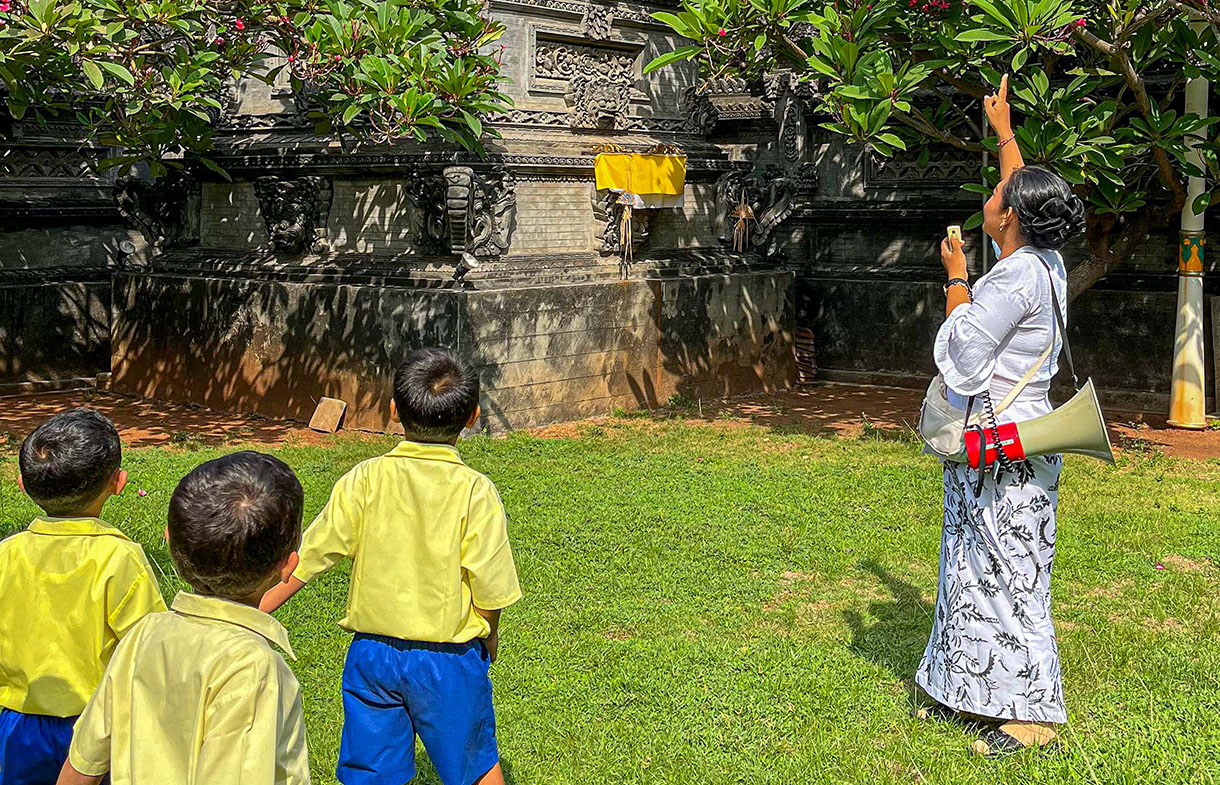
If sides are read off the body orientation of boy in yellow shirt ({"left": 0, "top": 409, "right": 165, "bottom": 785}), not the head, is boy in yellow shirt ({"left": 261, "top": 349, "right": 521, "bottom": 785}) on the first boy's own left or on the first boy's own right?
on the first boy's own right

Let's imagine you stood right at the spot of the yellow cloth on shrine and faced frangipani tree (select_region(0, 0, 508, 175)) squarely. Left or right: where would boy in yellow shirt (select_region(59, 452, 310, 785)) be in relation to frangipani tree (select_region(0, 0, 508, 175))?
left

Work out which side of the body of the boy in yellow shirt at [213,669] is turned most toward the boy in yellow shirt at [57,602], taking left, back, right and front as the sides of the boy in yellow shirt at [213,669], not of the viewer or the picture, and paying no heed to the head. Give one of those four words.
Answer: left

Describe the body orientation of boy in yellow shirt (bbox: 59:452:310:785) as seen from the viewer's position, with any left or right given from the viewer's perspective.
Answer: facing away from the viewer and to the right of the viewer

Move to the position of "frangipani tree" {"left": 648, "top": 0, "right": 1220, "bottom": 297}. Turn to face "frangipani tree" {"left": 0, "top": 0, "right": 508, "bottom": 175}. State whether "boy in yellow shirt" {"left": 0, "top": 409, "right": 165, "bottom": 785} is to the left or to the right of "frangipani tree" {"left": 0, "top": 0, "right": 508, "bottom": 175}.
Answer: left

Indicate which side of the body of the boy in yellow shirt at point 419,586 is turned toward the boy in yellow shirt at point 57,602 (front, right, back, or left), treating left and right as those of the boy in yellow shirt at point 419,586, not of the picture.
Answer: left

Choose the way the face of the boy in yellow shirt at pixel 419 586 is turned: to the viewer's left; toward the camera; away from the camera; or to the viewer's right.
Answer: away from the camera

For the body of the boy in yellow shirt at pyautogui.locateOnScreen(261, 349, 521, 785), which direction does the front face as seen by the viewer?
away from the camera

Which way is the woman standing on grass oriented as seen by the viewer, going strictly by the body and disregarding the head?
to the viewer's left

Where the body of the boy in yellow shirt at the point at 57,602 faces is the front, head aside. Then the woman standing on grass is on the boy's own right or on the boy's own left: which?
on the boy's own right

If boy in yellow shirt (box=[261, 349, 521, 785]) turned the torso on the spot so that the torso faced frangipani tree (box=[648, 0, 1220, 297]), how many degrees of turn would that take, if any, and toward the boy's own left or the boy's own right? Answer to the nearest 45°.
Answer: approximately 45° to the boy's own right

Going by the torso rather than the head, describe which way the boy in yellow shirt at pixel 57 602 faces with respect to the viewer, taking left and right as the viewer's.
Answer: facing away from the viewer

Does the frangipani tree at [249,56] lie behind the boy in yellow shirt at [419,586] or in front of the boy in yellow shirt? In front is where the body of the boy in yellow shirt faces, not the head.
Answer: in front

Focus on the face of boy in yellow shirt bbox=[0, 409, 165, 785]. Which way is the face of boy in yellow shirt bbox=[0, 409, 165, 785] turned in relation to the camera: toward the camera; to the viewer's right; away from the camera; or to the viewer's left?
away from the camera

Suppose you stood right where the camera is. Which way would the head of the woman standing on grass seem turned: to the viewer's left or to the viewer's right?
to the viewer's left

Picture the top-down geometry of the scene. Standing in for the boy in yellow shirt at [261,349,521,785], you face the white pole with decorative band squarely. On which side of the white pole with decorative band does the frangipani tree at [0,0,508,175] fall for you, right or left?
left

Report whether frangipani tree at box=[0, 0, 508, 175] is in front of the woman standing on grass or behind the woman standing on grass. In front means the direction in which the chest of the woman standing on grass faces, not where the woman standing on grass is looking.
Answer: in front

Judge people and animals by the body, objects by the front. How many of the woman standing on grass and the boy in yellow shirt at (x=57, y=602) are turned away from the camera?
1

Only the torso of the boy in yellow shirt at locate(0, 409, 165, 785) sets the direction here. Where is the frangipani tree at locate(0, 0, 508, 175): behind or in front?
in front
